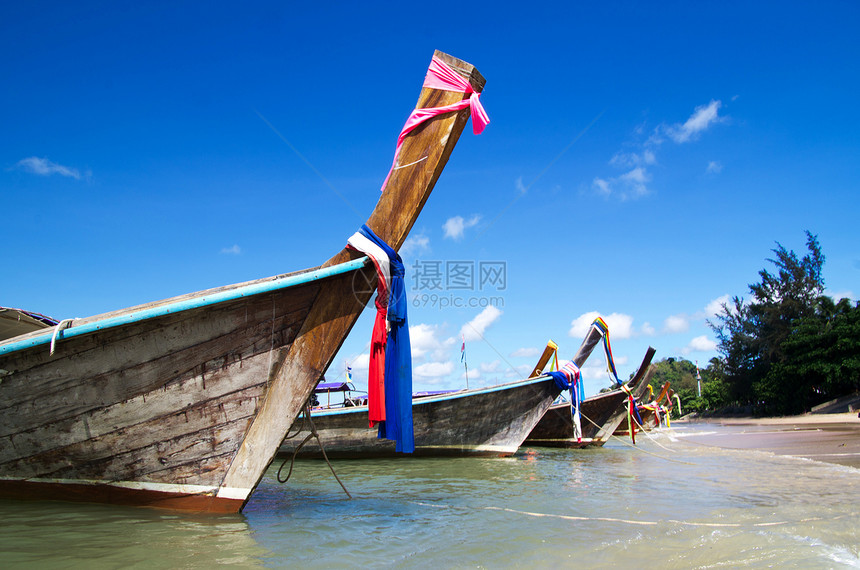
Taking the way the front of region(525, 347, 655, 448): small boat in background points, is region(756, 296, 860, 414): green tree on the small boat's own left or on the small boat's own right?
on the small boat's own left

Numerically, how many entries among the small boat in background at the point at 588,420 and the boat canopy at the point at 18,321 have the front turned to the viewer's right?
2

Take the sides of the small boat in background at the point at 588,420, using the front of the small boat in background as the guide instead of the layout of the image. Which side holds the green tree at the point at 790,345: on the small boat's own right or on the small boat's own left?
on the small boat's own left

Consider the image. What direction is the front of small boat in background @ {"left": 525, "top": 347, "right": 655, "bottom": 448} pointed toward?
to the viewer's right

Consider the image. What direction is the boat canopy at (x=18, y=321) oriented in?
to the viewer's right

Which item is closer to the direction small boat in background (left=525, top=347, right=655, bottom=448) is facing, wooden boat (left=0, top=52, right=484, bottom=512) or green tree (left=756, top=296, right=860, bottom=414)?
the green tree

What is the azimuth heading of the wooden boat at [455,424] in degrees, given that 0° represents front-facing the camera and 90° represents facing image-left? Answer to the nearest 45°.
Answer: approximately 270°

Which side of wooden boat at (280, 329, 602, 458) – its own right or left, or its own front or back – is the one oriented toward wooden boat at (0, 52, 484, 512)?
right

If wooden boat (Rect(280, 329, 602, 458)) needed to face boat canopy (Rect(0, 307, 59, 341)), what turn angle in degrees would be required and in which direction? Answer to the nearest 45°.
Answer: approximately 135° to its right

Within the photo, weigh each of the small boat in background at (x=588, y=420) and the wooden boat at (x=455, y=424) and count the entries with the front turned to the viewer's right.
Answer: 2

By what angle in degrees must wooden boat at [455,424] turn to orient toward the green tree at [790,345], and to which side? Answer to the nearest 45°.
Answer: approximately 45° to its left
